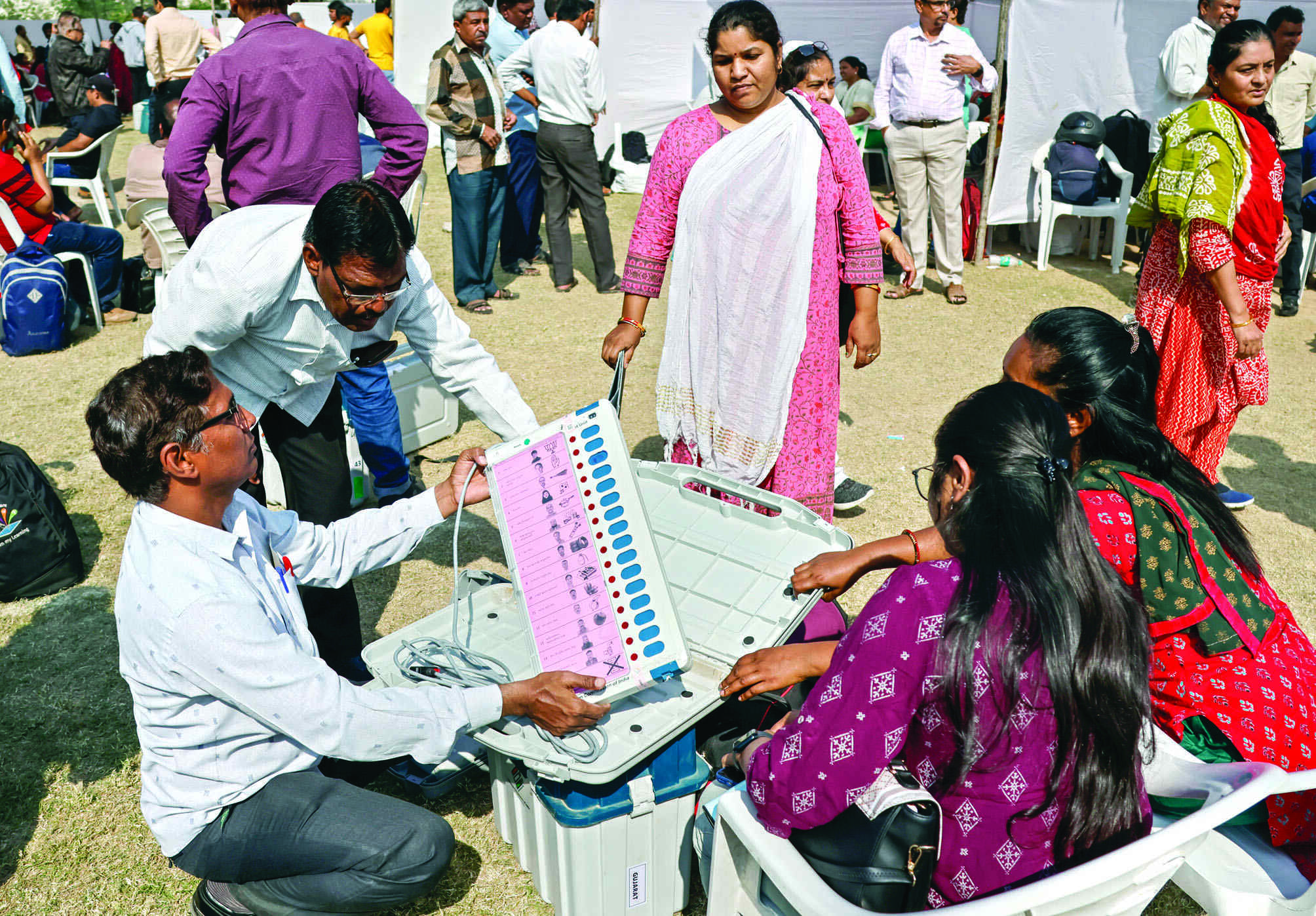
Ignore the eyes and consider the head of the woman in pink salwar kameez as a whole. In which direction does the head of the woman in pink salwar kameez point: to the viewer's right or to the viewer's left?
to the viewer's left

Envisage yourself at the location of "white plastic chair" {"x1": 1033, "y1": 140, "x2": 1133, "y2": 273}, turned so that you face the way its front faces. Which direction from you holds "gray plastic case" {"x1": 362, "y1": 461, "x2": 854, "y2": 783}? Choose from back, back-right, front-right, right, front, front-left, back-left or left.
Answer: front

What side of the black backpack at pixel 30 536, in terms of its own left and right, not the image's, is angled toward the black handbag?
front

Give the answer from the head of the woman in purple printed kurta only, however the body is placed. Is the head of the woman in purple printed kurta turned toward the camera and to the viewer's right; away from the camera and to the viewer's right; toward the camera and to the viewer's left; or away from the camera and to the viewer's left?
away from the camera and to the viewer's left

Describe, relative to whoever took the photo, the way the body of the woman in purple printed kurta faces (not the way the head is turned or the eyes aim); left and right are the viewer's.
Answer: facing away from the viewer and to the left of the viewer

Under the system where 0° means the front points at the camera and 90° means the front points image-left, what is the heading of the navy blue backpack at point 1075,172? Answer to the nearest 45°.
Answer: approximately 0°

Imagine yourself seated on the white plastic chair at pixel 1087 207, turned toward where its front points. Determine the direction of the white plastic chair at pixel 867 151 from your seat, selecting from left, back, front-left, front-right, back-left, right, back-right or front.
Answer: back-right

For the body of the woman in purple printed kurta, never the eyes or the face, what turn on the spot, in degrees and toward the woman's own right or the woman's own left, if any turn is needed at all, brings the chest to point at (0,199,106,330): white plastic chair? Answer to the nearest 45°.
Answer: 0° — they already face it

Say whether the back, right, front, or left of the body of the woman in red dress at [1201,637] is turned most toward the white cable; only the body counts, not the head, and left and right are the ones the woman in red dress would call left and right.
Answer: front

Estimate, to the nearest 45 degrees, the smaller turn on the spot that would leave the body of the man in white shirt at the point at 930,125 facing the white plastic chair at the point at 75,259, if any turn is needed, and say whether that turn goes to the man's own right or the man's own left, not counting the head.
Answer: approximately 45° to the man's own right
